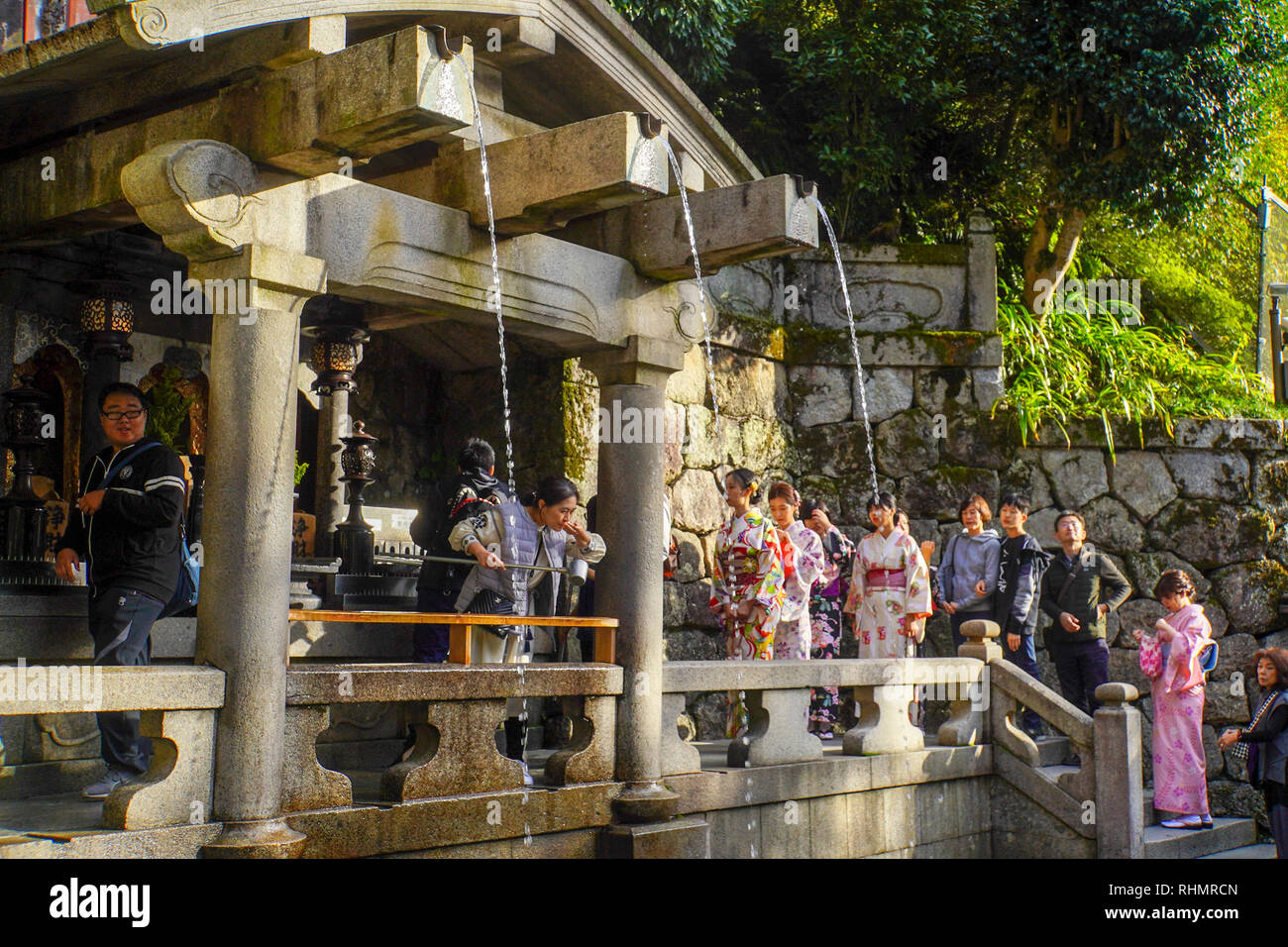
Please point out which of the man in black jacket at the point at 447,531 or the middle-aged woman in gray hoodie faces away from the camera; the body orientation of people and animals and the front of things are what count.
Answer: the man in black jacket

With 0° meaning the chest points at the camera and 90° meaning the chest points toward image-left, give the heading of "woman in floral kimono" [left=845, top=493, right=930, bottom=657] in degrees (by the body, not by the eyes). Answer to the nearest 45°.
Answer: approximately 0°

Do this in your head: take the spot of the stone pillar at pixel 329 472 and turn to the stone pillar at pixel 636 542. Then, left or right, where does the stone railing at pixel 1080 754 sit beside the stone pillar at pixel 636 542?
left

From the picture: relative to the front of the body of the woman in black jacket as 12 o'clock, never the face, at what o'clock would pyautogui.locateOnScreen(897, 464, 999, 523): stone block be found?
The stone block is roughly at 2 o'clock from the woman in black jacket.

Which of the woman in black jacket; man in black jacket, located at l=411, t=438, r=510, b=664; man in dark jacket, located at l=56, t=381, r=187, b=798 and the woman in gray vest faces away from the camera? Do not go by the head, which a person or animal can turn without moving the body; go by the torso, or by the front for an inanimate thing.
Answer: the man in black jacket

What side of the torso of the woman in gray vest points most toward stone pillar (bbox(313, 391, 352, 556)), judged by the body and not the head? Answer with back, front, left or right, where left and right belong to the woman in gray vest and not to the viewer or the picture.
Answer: back

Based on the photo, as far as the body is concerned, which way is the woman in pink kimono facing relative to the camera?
to the viewer's left

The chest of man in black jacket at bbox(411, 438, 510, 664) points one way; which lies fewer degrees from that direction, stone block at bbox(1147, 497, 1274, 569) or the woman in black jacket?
the stone block

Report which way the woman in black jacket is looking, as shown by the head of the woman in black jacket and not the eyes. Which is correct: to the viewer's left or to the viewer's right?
to the viewer's left

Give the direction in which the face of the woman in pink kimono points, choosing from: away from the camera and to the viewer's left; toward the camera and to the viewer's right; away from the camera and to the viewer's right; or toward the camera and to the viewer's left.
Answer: toward the camera and to the viewer's left

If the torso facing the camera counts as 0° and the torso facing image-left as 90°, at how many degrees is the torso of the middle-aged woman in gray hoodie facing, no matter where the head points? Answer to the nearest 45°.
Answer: approximately 45°

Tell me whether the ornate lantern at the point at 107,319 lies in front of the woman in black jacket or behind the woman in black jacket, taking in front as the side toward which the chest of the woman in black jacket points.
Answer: in front

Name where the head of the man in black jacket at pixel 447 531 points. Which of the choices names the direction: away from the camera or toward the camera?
away from the camera

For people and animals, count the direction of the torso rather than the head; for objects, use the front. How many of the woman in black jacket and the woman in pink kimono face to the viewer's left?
2
